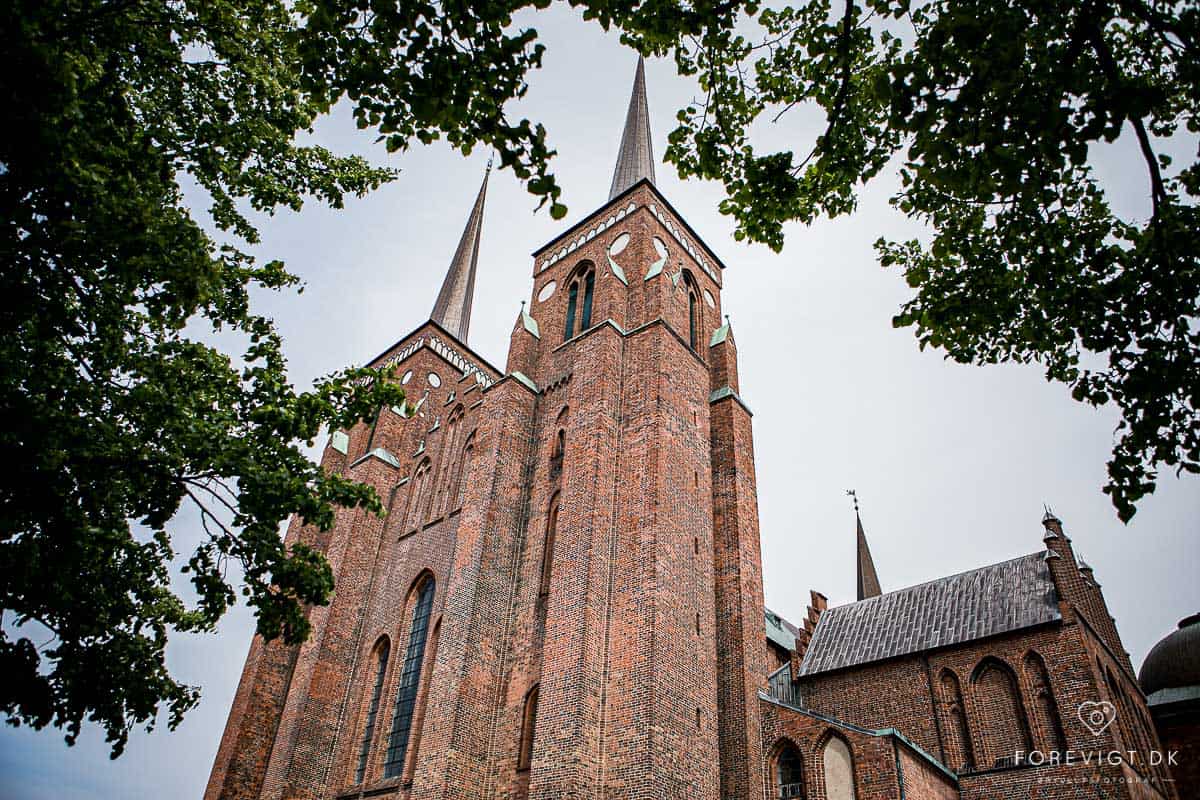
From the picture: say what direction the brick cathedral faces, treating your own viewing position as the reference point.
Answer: facing the viewer and to the left of the viewer
